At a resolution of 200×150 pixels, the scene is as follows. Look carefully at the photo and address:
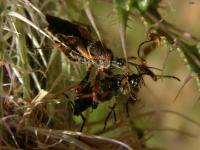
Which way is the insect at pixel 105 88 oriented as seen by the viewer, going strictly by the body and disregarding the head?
to the viewer's right
